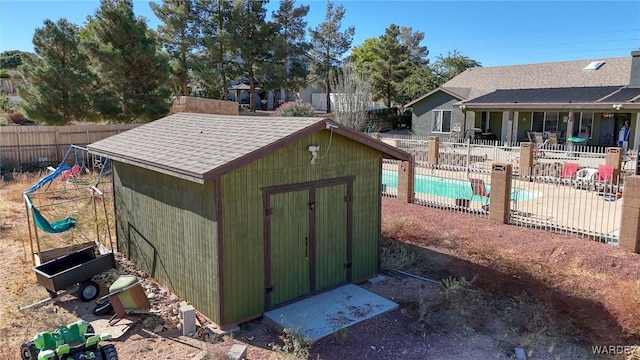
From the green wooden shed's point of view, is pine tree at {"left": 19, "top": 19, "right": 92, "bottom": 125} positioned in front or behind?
behind

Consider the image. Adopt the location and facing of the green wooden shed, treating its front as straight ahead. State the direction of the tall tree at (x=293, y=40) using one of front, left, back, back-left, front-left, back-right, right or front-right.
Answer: back-left

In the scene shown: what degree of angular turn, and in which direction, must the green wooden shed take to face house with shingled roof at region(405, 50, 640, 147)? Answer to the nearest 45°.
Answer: approximately 90° to its left

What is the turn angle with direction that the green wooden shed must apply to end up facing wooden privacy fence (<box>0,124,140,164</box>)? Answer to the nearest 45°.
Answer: approximately 180°

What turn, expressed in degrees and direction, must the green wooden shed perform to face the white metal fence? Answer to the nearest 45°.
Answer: approximately 90° to its left

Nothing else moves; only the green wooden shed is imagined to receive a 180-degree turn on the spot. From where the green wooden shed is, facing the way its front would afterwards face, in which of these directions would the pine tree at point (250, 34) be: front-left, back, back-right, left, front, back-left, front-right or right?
front-right

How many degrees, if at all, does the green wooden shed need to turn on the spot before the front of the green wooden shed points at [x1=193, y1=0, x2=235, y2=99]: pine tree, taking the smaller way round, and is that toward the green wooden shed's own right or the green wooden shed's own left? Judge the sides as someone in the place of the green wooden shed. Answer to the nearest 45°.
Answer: approximately 135° to the green wooden shed's own left

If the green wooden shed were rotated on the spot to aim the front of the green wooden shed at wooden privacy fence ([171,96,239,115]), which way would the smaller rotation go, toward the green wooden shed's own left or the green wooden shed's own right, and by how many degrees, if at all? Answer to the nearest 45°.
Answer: approximately 135° to the green wooden shed's own left

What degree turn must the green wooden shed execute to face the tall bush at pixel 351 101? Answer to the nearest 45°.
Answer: approximately 135° to its left

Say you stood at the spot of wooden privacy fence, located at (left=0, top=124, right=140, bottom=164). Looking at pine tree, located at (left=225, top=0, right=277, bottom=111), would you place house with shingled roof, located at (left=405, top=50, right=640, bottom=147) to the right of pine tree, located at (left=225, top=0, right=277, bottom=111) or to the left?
right

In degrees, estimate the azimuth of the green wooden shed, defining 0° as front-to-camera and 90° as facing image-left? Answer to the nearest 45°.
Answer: approximately 315°
